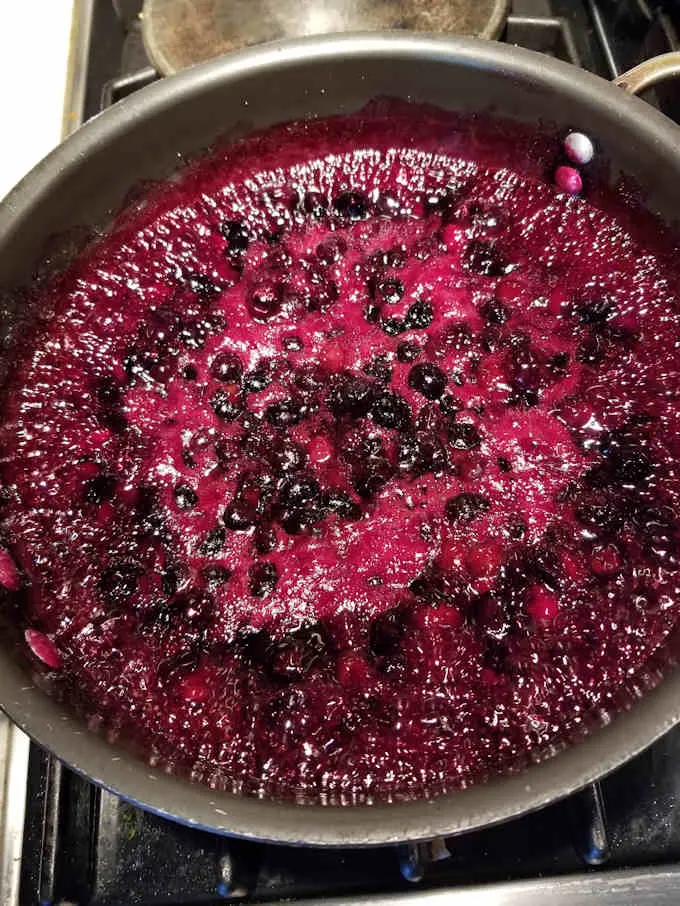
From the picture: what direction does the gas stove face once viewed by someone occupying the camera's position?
facing the viewer
